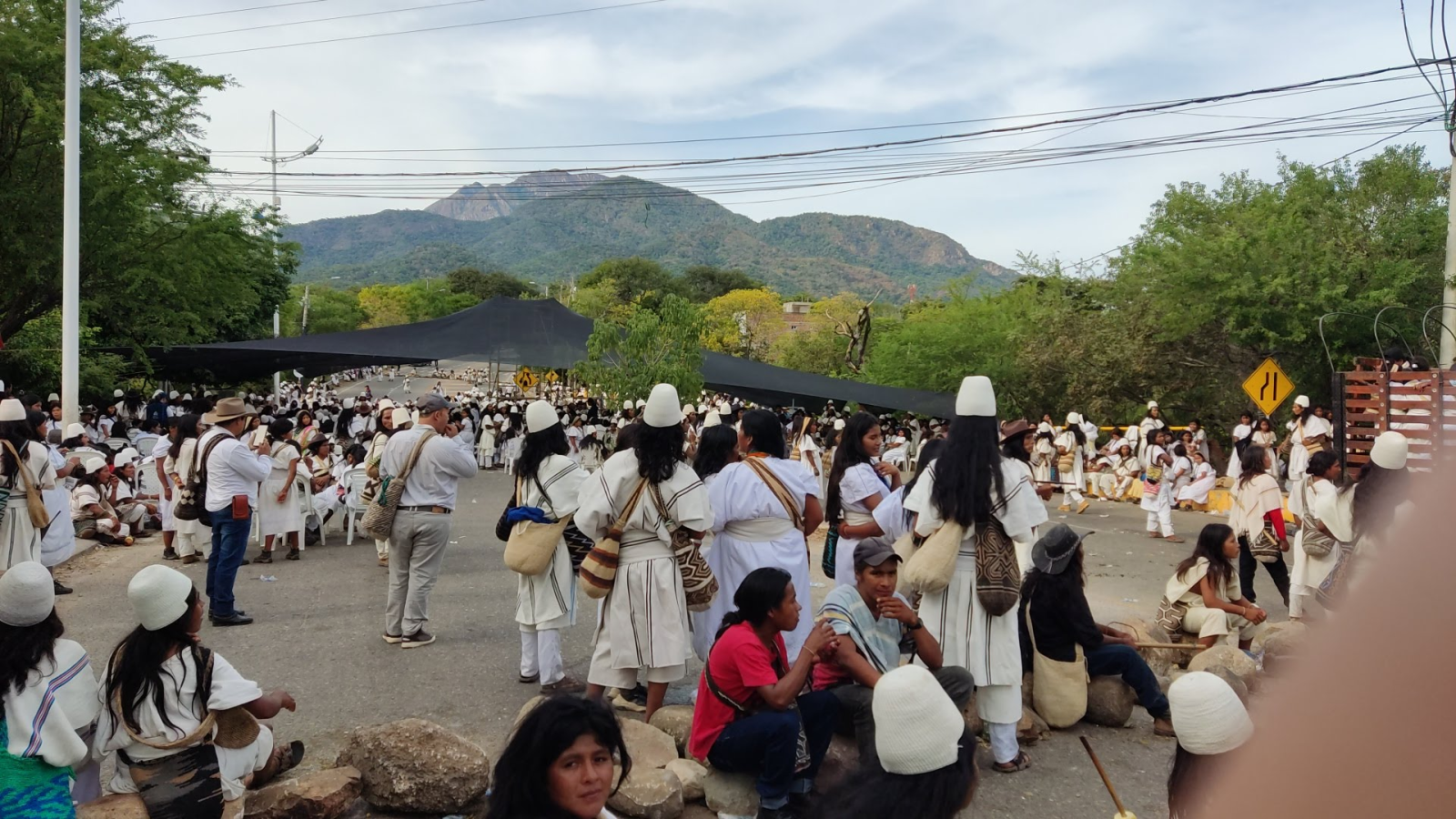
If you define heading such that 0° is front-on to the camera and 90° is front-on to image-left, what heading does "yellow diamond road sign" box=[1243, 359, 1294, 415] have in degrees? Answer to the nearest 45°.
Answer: approximately 0°

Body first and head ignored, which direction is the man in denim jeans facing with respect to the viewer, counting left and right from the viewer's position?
facing to the right of the viewer

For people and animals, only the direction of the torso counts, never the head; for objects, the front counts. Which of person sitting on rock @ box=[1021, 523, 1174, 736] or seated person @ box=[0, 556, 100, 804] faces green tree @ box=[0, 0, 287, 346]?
the seated person

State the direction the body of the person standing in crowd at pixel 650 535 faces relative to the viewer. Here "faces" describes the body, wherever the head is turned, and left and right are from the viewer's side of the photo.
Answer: facing away from the viewer

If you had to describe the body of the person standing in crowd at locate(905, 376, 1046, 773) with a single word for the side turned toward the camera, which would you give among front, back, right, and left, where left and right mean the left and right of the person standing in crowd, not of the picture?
back

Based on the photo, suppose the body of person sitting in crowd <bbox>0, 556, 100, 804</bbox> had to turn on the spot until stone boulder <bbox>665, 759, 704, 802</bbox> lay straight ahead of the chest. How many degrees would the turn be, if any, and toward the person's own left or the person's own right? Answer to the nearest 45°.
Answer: approximately 90° to the person's own right

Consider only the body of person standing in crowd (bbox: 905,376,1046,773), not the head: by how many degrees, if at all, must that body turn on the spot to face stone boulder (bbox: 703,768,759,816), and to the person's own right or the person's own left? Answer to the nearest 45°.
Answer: approximately 135° to the person's own left

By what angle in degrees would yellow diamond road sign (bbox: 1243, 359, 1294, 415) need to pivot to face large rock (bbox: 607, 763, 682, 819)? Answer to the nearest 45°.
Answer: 0° — it already faces it

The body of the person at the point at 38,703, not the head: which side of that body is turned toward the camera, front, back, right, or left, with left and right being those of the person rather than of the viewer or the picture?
back

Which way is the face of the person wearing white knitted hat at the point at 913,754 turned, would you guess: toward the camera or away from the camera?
away from the camera

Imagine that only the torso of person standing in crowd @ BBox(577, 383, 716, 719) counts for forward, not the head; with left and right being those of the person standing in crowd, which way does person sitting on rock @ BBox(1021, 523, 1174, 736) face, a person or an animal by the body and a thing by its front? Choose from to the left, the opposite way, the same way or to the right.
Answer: to the right

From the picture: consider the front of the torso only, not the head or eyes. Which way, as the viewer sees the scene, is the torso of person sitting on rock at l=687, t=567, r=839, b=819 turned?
to the viewer's right
